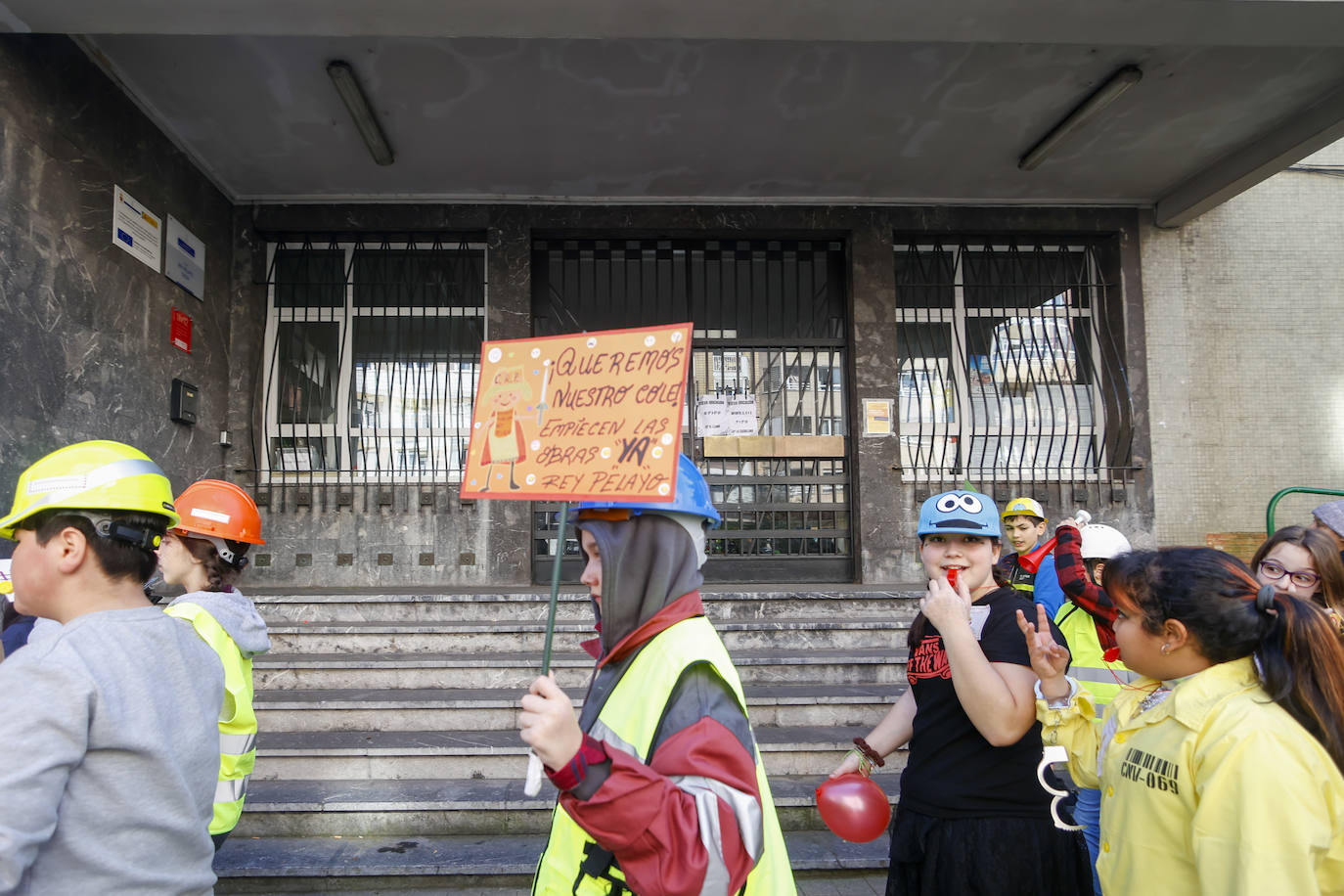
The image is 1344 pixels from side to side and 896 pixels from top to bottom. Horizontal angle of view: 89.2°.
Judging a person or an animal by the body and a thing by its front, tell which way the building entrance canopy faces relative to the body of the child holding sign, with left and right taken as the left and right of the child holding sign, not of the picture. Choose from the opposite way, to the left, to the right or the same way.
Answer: to the left

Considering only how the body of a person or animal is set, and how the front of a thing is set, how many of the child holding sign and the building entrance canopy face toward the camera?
1

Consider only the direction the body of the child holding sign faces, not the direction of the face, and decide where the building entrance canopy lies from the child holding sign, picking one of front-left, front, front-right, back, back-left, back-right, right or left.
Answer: right

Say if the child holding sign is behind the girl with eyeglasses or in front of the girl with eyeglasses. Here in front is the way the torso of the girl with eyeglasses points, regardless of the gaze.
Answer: in front

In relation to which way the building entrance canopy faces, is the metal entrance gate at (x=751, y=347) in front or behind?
behind

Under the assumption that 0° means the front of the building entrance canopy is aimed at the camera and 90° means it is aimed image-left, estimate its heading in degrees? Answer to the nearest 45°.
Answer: approximately 0°

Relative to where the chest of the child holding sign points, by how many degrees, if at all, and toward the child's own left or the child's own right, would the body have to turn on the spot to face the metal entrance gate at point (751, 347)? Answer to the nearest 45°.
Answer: approximately 90° to the child's own right

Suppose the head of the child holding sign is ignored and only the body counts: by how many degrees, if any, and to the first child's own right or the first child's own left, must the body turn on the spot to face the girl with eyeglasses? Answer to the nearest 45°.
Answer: approximately 135° to the first child's own right

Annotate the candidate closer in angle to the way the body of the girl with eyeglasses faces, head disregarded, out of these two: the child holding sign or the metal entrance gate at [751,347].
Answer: the child holding sign

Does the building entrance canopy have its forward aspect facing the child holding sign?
yes

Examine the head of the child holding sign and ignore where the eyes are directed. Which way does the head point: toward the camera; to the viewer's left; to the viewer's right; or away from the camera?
to the viewer's left

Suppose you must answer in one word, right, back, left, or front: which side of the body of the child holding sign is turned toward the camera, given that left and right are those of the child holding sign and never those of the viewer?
left

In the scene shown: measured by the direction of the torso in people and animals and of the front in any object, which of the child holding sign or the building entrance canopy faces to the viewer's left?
the child holding sign
